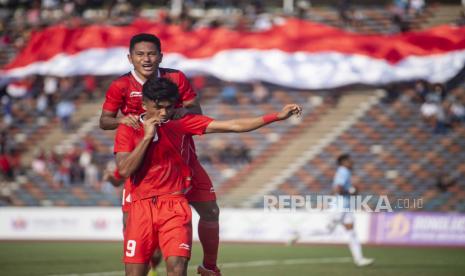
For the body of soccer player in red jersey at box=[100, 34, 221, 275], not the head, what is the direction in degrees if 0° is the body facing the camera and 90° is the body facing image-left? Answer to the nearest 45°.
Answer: approximately 0°

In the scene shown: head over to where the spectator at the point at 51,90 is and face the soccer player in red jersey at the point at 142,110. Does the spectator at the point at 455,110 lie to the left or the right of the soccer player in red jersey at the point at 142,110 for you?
left

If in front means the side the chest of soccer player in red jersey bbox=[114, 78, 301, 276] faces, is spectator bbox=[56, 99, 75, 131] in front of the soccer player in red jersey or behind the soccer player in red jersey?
behind

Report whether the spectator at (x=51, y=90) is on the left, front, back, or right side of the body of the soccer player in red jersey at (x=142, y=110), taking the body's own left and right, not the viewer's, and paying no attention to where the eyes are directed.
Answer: back

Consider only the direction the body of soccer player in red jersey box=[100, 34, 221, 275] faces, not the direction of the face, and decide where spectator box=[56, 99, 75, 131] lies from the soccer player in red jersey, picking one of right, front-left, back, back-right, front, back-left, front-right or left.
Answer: back

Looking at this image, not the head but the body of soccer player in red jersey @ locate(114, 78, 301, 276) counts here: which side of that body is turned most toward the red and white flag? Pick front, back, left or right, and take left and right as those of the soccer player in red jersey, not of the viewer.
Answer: back

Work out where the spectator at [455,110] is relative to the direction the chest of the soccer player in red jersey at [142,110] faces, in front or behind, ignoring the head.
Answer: behind

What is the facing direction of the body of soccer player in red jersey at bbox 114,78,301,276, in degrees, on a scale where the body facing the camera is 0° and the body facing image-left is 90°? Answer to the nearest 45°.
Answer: approximately 0°

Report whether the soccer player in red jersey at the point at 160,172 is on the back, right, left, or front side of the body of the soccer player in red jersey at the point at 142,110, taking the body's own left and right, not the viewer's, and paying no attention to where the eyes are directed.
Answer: front
